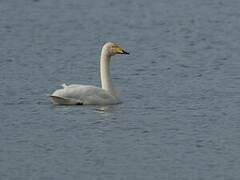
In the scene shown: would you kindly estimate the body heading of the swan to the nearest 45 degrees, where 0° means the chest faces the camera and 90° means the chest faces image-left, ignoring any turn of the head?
approximately 270°
